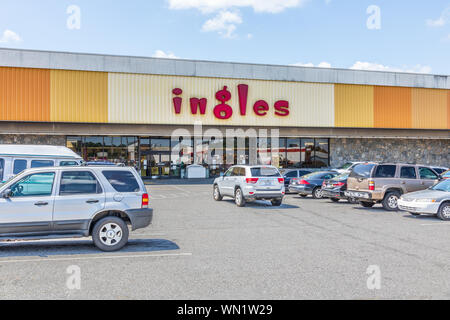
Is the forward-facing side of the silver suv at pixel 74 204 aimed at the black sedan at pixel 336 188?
no

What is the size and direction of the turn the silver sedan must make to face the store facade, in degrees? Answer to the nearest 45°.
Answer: approximately 90° to its right

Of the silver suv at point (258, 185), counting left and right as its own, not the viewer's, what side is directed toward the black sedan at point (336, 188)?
right

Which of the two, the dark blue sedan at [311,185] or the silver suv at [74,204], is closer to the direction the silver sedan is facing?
the silver suv

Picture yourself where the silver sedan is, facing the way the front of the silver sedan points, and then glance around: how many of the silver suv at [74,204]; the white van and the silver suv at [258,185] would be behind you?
0

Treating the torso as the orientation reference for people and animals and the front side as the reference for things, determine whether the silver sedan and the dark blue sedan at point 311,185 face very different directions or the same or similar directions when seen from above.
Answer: very different directions

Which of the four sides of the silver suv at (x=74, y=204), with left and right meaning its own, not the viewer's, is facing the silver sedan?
back

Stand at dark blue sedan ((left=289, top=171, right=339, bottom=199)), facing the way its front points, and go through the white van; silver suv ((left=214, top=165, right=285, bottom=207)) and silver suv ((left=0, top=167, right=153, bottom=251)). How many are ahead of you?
0

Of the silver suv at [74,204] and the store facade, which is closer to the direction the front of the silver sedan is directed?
the silver suv

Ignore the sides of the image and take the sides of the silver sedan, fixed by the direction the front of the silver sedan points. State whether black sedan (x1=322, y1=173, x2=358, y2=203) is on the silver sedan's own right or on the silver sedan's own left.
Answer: on the silver sedan's own right

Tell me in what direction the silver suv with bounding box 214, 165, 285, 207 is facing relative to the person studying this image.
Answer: facing away from the viewer and to the left of the viewer

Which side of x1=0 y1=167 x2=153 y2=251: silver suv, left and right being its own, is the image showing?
left

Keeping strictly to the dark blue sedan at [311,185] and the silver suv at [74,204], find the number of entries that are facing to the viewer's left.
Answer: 1

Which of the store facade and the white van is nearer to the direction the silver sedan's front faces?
the white van

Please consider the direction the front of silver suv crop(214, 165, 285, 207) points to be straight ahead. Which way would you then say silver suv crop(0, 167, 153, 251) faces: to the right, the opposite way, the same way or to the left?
to the left

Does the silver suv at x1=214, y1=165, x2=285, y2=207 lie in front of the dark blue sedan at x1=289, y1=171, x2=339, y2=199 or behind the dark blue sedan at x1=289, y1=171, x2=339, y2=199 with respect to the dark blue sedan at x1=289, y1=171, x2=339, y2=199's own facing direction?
behind

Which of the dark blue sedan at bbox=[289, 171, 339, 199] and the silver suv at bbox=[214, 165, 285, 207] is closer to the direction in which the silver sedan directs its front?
the silver suv
